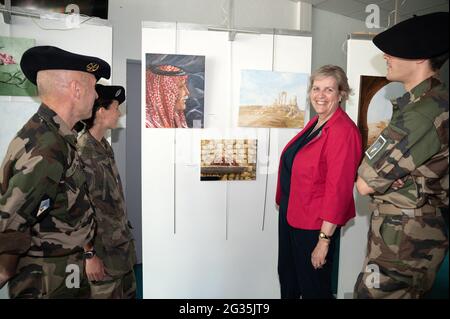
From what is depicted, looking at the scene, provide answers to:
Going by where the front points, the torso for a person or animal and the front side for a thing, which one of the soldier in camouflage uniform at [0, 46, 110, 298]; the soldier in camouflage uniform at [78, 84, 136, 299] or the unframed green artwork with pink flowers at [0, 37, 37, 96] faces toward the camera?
the unframed green artwork with pink flowers

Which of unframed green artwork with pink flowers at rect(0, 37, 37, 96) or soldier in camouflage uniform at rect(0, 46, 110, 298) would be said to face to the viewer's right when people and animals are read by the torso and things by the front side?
the soldier in camouflage uniform

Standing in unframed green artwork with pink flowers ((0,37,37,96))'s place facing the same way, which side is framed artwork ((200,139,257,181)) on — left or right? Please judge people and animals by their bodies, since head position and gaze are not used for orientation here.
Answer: on its left

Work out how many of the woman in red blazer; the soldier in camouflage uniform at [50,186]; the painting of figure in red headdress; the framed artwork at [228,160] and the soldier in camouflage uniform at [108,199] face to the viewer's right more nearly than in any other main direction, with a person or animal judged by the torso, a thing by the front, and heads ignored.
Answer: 2

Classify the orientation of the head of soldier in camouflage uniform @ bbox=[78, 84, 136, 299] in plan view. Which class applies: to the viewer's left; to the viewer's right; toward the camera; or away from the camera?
to the viewer's right

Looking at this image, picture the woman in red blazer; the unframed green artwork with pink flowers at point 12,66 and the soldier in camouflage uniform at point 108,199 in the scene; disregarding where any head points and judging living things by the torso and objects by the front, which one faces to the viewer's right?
the soldier in camouflage uniform

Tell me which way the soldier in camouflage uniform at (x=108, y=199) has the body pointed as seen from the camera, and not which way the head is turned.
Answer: to the viewer's right

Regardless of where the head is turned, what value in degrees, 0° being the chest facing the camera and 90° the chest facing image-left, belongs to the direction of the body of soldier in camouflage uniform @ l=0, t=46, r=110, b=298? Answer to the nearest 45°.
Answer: approximately 270°

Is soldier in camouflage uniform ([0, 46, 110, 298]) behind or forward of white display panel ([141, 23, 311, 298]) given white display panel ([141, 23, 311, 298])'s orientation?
forward

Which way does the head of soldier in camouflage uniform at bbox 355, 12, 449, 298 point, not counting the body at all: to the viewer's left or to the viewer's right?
to the viewer's left

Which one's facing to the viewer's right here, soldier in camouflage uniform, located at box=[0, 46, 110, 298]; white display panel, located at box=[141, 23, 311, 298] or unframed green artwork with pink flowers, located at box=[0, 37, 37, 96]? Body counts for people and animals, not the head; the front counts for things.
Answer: the soldier in camouflage uniform

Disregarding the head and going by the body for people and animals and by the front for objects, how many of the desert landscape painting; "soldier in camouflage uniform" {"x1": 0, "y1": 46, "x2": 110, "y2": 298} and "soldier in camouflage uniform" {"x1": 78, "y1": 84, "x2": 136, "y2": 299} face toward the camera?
1
